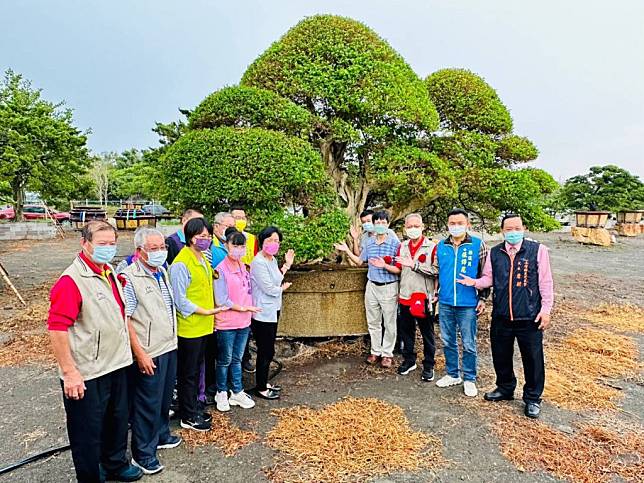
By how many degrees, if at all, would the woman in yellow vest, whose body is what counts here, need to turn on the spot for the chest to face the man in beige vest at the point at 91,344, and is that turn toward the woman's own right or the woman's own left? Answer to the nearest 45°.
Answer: approximately 90° to the woman's own right

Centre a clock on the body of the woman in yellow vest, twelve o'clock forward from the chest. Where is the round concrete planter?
The round concrete planter is roughly at 9 o'clock from the woman in yellow vest.

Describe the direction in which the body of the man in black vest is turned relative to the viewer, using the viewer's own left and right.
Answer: facing the viewer and to the left of the viewer

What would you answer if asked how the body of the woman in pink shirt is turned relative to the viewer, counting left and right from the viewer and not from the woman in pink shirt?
facing the viewer and to the right of the viewer

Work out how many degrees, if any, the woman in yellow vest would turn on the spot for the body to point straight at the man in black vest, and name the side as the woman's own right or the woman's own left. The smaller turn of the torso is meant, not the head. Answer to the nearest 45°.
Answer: approximately 45° to the woman's own left

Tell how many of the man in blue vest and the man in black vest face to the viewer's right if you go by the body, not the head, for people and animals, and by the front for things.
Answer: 0

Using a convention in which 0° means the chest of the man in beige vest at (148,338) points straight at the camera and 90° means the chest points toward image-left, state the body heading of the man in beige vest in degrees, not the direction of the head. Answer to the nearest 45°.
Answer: approximately 315°

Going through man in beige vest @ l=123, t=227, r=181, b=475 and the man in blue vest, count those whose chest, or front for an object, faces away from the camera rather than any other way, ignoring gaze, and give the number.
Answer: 0

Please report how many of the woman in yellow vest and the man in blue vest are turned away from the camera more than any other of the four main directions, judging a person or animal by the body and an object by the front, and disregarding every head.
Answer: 0

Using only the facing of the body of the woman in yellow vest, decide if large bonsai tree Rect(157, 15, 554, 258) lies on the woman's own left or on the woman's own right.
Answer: on the woman's own left

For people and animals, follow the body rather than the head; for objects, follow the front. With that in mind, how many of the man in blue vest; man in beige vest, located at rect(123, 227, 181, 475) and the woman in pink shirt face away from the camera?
0
